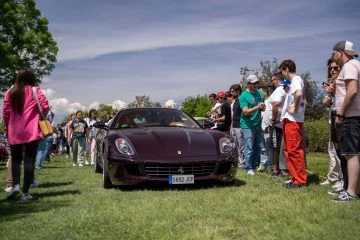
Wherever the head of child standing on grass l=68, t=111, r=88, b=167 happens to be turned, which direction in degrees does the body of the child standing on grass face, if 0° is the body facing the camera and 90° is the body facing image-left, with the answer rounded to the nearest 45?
approximately 0°

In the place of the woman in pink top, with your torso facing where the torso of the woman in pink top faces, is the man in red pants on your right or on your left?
on your right

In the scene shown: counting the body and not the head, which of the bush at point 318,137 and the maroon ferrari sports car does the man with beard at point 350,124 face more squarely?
the maroon ferrari sports car

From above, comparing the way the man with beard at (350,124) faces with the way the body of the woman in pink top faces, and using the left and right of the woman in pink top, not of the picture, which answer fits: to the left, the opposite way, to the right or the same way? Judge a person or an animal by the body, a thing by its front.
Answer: to the left

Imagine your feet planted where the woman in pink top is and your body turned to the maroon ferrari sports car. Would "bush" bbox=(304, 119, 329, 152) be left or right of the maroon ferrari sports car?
left

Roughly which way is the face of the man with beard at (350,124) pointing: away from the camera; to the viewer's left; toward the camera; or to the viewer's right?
to the viewer's left

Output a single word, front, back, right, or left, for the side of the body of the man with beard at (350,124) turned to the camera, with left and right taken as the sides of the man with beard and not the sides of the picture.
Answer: left

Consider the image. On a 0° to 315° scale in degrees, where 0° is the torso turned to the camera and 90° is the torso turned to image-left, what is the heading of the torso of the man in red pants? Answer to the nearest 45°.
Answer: approximately 90°

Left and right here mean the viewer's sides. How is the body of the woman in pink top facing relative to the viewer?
facing away from the viewer and to the right of the viewer

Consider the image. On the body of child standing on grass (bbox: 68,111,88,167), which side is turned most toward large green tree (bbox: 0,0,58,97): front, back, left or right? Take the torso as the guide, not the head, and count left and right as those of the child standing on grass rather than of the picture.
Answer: back

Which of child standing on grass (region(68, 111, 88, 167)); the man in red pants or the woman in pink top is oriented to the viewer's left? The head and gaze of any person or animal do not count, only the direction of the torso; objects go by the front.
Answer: the man in red pants

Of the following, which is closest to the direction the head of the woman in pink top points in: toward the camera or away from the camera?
away from the camera

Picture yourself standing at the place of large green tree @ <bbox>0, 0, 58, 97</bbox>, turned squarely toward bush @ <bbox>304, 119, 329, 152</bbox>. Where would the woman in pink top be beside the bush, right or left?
right
